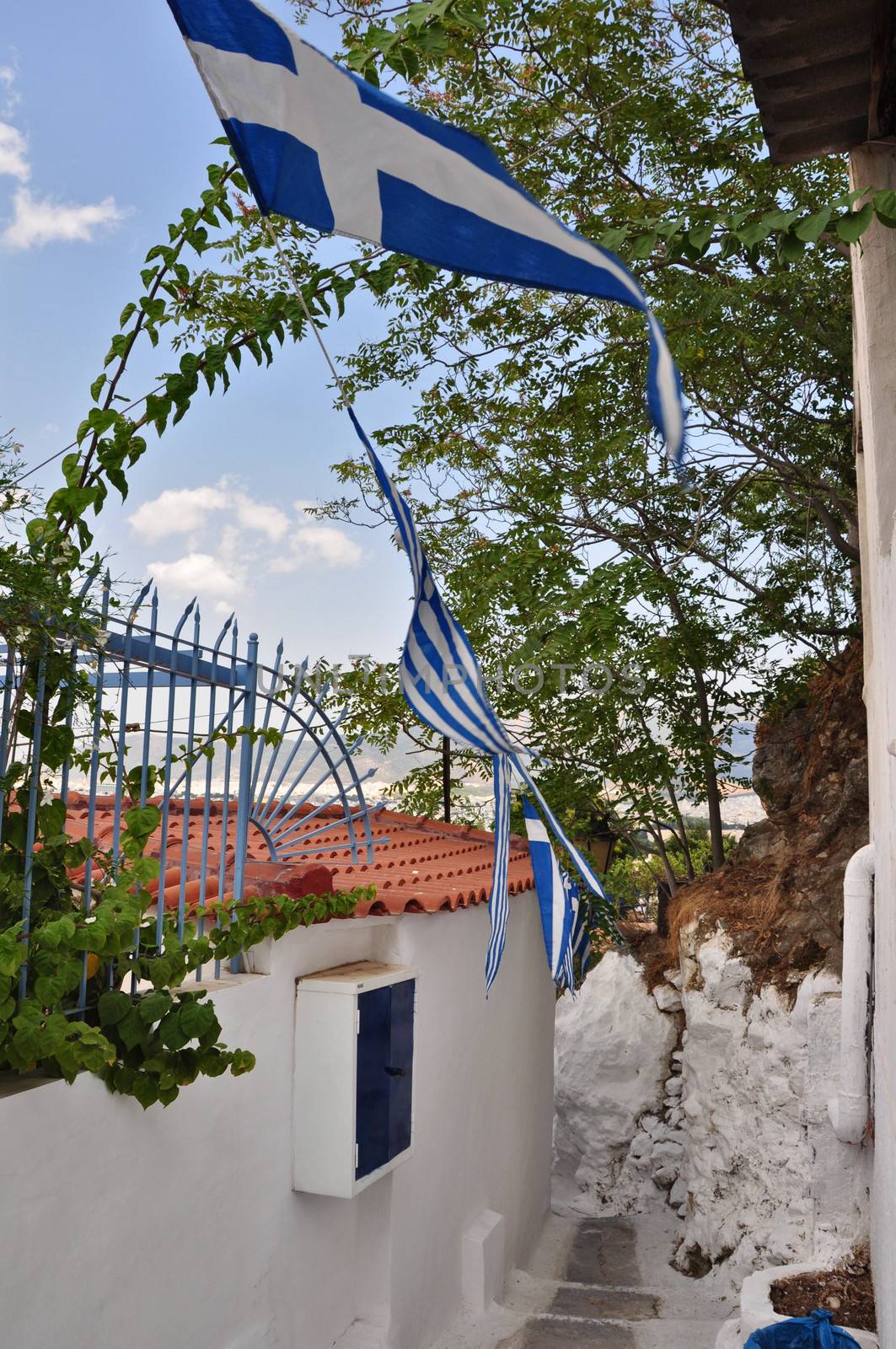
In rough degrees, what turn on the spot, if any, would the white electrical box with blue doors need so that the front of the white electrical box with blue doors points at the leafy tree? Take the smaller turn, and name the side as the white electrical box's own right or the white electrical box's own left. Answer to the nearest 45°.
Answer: approximately 90° to the white electrical box's own left

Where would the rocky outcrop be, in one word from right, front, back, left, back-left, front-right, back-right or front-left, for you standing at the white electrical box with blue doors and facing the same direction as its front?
left

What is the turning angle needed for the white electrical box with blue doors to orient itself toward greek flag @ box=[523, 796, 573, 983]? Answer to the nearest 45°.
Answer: approximately 90° to its left

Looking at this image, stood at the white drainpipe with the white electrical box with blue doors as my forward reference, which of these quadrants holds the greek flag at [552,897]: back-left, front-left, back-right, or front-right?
front-right

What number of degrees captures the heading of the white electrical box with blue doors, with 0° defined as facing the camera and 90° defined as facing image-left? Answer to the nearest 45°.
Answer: approximately 315°
